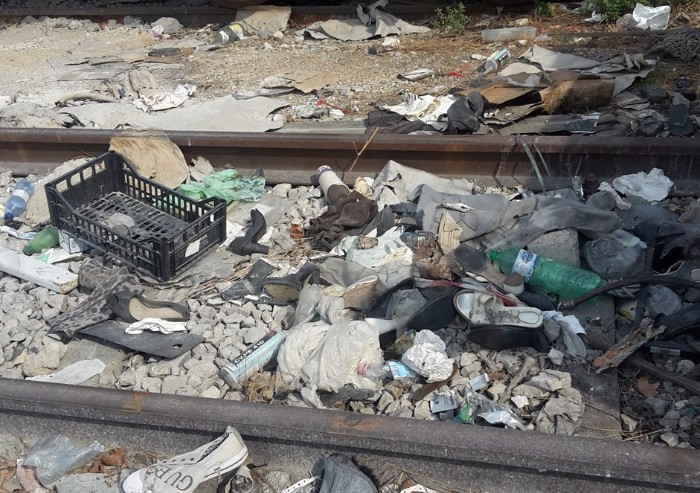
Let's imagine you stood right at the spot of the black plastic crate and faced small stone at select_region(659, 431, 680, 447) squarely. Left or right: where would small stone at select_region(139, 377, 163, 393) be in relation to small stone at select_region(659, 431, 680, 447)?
right

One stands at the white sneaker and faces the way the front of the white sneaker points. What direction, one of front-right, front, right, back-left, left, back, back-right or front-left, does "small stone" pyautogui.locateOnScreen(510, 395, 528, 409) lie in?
back-left
